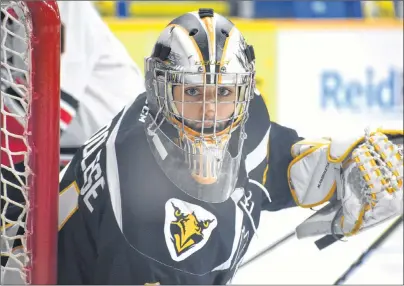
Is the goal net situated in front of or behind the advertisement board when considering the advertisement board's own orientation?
in front

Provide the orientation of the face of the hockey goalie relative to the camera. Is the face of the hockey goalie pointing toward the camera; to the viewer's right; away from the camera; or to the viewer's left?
toward the camera

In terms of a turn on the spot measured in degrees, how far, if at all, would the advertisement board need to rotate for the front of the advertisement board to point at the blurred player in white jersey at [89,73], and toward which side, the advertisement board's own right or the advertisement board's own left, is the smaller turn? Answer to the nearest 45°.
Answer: approximately 45° to the advertisement board's own right

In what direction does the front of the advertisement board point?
toward the camera

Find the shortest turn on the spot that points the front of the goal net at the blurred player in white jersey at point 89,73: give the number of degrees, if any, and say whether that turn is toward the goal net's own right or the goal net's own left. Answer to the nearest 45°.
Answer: approximately 90° to the goal net's own left

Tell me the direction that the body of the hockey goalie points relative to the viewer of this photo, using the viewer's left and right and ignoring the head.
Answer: facing the viewer

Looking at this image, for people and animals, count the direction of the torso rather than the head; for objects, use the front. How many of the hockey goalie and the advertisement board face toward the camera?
2

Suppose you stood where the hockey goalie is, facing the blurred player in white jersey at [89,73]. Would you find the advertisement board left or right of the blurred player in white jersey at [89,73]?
right

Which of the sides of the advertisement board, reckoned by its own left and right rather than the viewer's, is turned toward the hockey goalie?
front
